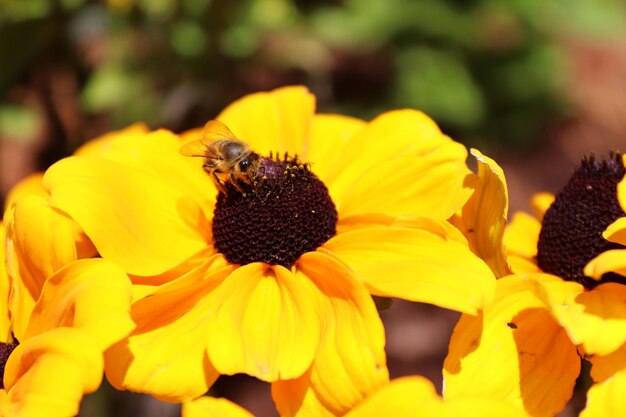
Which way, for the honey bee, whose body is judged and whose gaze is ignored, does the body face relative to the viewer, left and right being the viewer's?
facing the viewer and to the right of the viewer

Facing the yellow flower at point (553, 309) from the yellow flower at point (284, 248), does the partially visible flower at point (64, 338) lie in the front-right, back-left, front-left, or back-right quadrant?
back-right

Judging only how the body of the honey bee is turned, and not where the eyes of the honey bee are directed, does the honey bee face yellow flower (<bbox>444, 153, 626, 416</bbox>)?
yes
